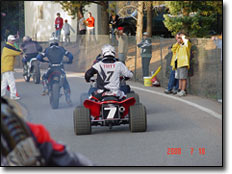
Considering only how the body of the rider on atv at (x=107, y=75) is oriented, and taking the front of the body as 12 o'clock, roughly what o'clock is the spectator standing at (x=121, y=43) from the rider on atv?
The spectator standing is roughly at 12 o'clock from the rider on atv.

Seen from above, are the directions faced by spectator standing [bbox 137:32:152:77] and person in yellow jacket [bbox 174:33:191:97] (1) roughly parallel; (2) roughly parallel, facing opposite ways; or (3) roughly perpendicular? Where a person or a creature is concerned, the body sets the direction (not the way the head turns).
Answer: roughly parallel

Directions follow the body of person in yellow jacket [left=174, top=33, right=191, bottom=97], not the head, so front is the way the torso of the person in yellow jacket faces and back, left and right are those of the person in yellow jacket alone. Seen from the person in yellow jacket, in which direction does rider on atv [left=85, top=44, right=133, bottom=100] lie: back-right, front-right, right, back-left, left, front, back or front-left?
front-left

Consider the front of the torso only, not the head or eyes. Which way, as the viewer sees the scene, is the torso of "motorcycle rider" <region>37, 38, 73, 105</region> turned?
away from the camera

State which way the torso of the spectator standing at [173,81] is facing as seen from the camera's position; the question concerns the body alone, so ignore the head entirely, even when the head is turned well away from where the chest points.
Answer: to the viewer's left

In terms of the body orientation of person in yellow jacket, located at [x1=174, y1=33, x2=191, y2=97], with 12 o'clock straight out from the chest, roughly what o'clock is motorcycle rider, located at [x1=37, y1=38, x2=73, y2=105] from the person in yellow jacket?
The motorcycle rider is roughly at 11 o'clock from the person in yellow jacket.

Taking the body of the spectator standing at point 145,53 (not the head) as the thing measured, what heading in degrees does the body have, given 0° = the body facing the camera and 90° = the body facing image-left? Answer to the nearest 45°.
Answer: approximately 45°
